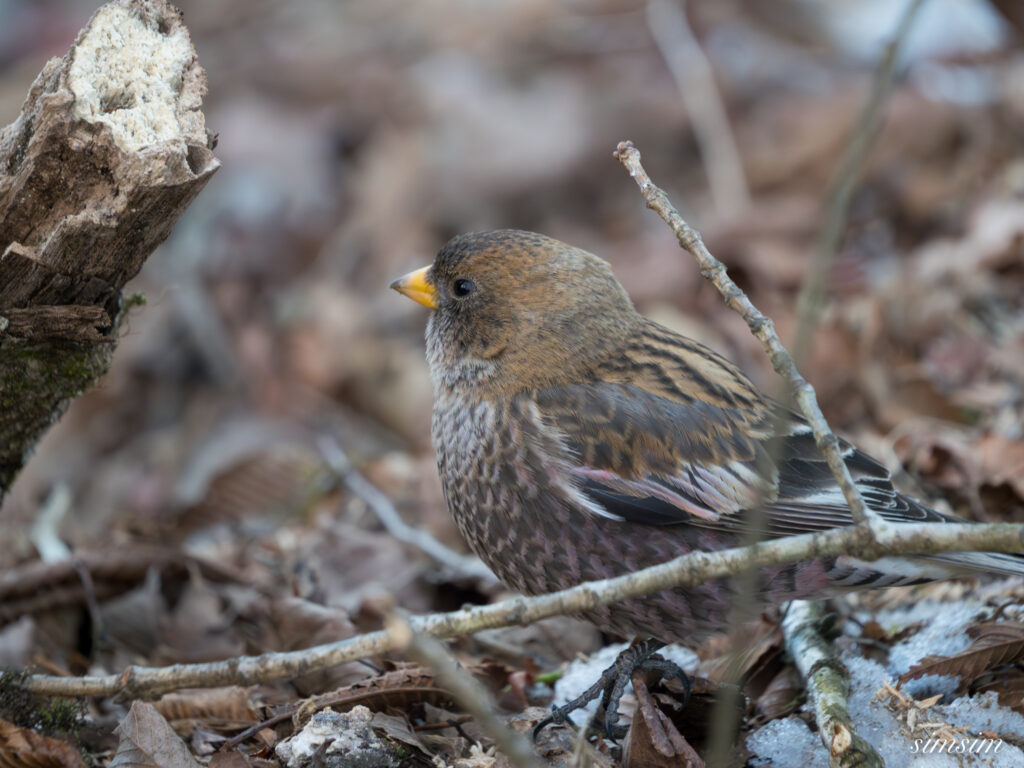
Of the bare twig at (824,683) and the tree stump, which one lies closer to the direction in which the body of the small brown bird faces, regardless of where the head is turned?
the tree stump

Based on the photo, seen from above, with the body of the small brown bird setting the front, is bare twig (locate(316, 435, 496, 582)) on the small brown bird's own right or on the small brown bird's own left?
on the small brown bird's own right

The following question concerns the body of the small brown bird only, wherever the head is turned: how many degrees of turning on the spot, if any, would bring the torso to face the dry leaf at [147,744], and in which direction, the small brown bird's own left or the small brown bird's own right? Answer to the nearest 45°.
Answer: approximately 45° to the small brown bird's own left

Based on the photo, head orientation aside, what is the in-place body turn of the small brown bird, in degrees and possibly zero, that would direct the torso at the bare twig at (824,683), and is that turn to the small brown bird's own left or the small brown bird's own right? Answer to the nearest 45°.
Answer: approximately 135° to the small brown bird's own left

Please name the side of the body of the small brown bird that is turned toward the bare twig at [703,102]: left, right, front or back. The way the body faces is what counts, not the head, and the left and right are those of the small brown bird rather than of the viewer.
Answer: right

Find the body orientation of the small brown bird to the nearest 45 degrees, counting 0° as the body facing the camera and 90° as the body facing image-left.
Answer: approximately 90°

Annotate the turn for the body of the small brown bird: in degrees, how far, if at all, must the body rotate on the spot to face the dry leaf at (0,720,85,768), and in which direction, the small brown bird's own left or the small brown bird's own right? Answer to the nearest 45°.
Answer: approximately 45° to the small brown bird's own left

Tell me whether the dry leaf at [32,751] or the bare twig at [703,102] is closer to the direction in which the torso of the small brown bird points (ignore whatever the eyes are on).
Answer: the dry leaf
